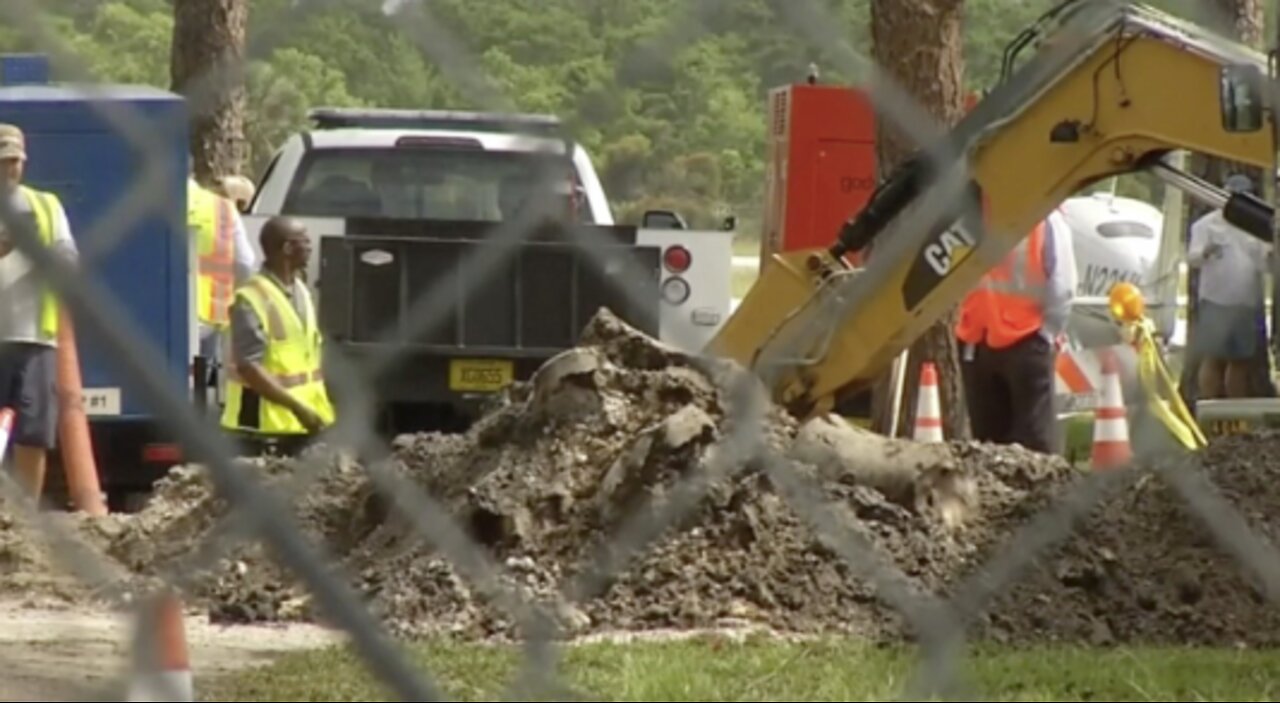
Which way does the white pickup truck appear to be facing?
away from the camera

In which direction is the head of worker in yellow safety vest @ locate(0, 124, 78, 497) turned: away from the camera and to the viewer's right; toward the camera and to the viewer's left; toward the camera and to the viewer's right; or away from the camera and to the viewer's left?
toward the camera and to the viewer's right

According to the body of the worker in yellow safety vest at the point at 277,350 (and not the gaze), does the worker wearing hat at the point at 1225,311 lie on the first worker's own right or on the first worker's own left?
on the first worker's own left

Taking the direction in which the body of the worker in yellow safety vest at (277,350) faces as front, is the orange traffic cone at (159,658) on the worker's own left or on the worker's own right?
on the worker's own right

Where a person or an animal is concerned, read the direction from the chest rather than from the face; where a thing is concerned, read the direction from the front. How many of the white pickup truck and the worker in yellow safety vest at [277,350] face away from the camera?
1

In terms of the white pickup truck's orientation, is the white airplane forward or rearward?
forward

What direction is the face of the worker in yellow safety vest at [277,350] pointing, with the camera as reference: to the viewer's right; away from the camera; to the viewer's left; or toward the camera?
to the viewer's right

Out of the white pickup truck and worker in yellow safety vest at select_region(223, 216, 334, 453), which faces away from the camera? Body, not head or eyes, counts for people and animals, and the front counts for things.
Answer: the white pickup truck
